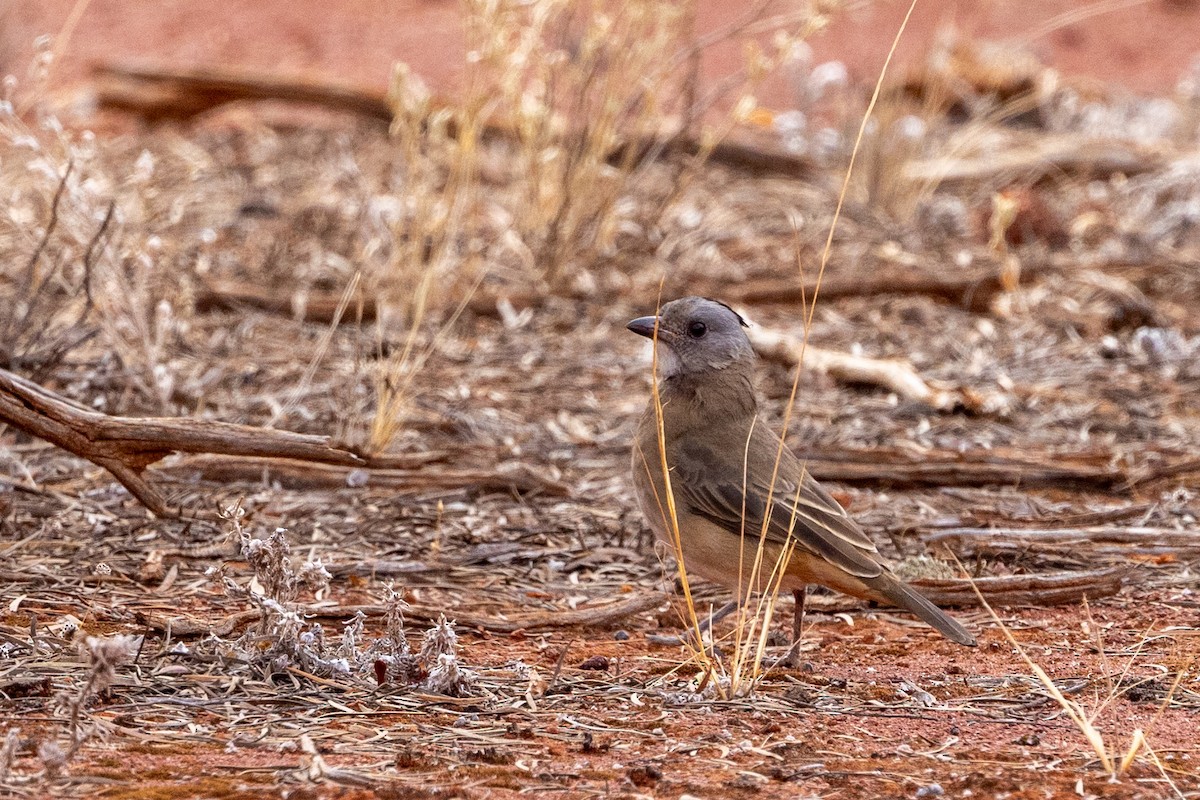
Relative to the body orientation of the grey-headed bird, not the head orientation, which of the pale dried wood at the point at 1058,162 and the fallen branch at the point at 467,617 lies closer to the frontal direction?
the fallen branch

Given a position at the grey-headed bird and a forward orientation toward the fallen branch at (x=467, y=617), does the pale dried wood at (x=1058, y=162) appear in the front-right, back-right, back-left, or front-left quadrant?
back-right

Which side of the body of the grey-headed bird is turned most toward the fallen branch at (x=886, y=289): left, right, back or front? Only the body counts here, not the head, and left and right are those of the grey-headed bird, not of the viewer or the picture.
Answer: right

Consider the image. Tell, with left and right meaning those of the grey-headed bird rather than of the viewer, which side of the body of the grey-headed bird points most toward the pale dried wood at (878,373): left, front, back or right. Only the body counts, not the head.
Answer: right

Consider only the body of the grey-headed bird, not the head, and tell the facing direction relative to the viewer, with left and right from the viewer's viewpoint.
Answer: facing to the left of the viewer

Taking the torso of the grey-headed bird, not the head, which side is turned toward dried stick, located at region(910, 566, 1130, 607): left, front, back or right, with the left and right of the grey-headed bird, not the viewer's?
back

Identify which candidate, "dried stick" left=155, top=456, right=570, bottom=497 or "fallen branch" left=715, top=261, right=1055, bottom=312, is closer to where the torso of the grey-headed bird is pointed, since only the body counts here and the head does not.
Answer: the dried stick

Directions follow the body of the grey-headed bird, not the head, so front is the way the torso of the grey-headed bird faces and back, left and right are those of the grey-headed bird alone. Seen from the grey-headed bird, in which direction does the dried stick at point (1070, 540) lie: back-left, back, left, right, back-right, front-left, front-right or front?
back-right

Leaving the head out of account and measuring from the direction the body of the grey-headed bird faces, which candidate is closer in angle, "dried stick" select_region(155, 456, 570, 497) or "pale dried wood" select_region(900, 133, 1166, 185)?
the dried stick

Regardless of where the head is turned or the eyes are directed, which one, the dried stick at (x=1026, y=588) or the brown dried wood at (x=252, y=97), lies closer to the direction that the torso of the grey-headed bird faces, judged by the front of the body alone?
the brown dried wood
